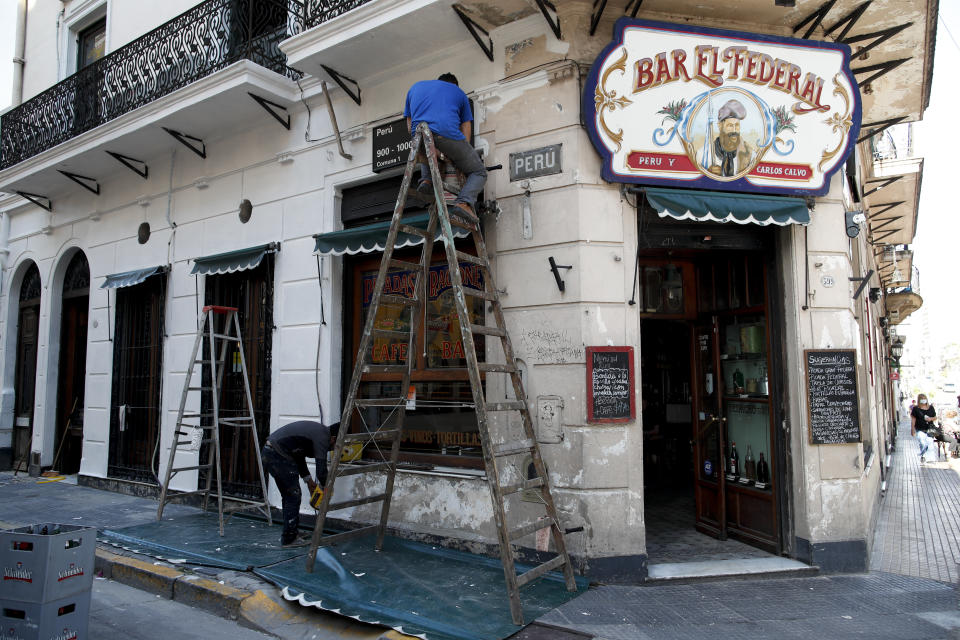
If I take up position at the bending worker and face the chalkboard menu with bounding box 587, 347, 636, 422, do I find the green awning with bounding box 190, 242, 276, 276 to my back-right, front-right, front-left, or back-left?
back-left

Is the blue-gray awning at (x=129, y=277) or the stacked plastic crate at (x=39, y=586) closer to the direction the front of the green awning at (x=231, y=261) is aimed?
the stacked plastic crate

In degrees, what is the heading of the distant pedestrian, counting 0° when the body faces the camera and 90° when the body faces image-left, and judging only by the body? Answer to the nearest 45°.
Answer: approximately 0°

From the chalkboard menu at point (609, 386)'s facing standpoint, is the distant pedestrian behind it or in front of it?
behind

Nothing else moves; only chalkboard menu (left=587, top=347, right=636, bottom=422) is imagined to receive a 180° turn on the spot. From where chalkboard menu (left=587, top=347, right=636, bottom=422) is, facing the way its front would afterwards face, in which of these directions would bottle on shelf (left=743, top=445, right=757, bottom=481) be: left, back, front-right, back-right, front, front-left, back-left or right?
front-right

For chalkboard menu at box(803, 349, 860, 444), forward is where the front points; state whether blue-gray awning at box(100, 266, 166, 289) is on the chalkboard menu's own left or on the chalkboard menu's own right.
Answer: on the chalkboard menu's own right

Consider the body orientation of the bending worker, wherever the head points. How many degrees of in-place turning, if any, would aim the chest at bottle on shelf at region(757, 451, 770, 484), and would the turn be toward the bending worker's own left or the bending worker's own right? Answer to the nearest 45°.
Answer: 0° — they already face it
